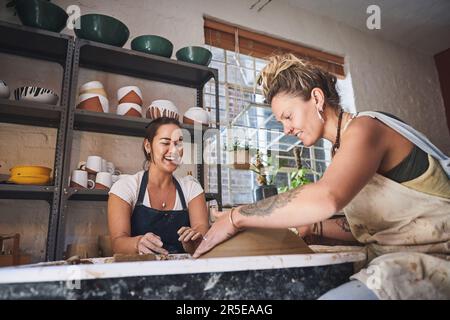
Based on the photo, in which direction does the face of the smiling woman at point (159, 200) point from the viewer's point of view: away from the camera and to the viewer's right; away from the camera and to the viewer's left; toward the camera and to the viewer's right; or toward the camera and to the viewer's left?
toward the camera and to the viewer's right

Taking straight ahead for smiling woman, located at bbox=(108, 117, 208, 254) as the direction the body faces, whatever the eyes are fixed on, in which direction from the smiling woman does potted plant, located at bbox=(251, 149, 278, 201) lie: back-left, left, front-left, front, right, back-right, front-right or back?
back-left

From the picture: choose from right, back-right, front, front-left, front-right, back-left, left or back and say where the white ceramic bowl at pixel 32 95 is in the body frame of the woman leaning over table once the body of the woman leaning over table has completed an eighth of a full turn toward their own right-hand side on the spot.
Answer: front-left

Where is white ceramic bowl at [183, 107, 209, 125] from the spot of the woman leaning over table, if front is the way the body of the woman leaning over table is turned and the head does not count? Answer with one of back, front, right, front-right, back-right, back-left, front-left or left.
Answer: front-right

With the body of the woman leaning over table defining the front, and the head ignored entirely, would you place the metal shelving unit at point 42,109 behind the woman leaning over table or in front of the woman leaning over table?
in front

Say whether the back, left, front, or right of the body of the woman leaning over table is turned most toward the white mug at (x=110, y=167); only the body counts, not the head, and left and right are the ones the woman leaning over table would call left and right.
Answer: front

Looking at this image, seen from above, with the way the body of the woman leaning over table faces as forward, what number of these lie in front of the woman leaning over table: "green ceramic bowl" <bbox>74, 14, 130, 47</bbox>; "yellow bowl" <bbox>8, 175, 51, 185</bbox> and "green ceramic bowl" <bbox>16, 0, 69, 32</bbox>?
3

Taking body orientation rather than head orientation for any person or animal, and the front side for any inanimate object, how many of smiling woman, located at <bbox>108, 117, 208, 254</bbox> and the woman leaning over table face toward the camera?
1

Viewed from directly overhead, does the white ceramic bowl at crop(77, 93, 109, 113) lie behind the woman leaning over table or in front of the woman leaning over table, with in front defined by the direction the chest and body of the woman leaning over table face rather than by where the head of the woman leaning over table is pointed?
in front

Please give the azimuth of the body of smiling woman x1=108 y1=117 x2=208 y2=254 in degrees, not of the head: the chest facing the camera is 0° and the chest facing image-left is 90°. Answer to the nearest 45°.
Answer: approximately 0°

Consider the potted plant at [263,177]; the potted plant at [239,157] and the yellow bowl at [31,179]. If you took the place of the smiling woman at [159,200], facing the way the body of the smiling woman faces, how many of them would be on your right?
1

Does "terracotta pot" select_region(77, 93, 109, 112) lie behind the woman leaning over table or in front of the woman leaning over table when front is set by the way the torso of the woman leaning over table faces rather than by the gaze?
in front

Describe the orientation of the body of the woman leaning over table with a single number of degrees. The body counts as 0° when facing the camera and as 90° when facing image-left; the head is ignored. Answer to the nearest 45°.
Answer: approximately 90°
